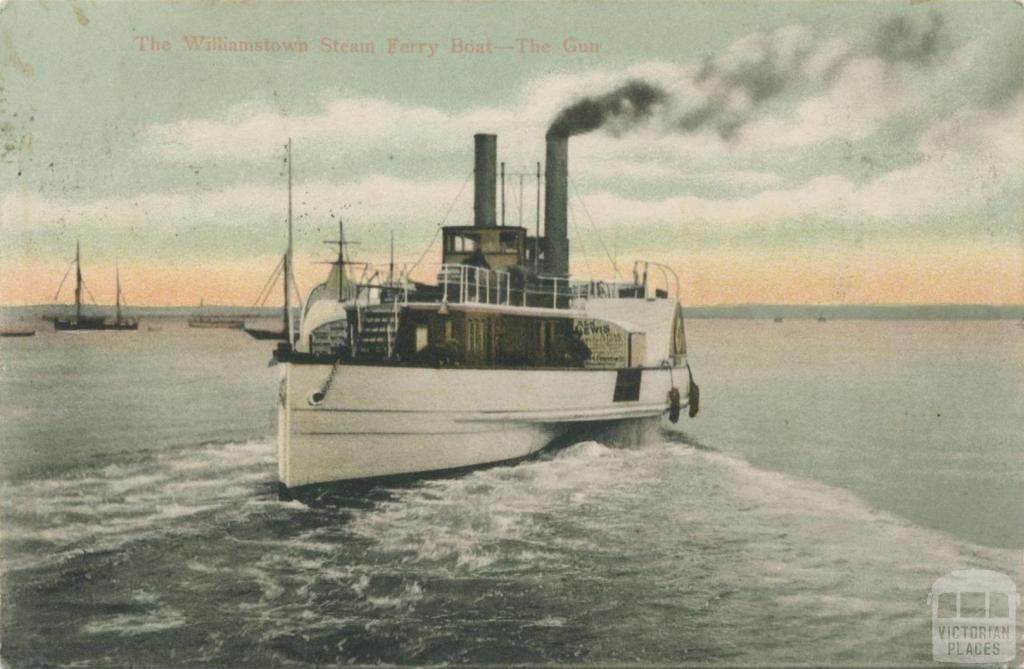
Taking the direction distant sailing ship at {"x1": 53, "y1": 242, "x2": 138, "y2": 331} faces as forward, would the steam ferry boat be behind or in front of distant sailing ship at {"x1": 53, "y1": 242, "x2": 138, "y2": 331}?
behind

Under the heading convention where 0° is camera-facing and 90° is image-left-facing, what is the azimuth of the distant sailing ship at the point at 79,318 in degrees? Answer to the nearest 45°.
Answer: approximately 90°
